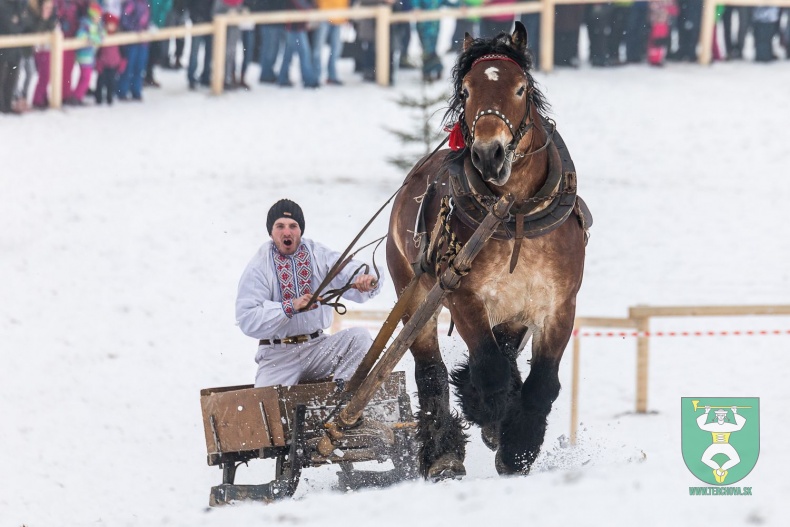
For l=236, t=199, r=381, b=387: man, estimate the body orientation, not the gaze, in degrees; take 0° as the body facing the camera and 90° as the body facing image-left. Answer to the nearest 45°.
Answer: approximately 315°

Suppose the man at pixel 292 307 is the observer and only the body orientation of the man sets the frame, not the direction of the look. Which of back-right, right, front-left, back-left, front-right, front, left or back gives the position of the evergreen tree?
back-left

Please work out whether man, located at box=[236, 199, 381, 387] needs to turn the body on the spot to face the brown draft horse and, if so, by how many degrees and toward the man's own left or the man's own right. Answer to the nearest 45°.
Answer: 0° — they already face it

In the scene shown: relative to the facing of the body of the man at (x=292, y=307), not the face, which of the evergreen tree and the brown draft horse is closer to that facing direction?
the brown draft horse

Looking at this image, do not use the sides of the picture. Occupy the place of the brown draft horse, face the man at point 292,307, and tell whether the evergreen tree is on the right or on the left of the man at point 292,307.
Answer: right
